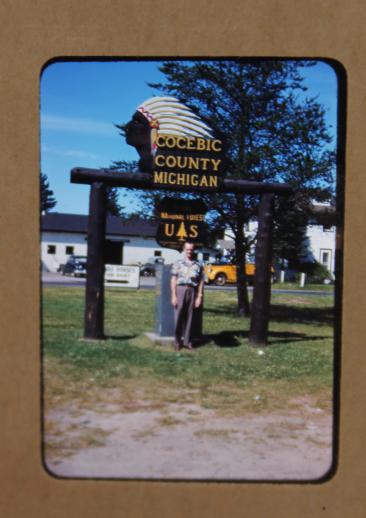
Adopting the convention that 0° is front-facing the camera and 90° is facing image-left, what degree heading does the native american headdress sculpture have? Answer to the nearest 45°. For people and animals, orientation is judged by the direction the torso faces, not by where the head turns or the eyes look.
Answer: approximately 90°
